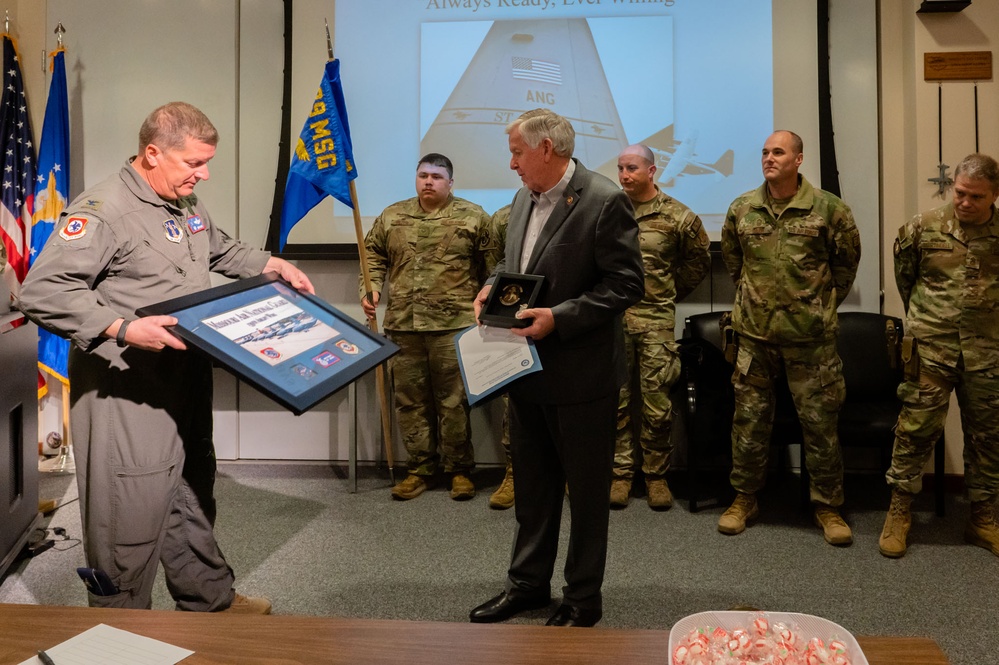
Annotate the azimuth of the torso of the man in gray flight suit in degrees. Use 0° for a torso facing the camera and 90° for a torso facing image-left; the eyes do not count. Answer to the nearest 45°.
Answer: approximately 315°

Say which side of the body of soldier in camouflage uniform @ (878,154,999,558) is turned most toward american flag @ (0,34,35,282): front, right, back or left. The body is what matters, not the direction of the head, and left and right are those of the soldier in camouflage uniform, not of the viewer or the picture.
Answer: right

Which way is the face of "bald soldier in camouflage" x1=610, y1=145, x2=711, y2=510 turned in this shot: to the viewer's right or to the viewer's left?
to the viewer's left

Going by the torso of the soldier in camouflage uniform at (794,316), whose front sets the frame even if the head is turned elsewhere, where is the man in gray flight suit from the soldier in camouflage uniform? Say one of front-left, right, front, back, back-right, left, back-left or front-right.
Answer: front-right

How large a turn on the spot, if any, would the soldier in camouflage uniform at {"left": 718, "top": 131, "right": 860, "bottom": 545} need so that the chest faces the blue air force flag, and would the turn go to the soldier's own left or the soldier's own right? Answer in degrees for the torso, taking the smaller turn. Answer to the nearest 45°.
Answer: approximately 90° to the soldier's own right

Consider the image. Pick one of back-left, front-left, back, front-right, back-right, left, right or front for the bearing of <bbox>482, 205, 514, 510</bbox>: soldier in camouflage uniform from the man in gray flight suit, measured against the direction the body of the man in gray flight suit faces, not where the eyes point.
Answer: left

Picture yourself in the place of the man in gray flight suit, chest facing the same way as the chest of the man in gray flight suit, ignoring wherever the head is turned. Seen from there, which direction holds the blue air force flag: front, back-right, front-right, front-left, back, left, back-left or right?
back-left
